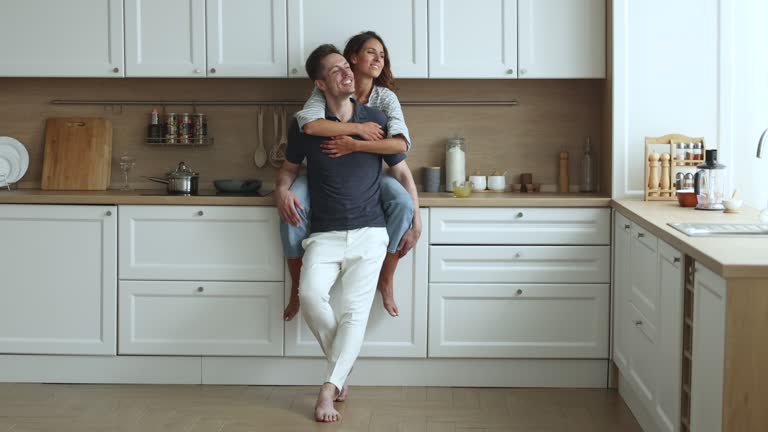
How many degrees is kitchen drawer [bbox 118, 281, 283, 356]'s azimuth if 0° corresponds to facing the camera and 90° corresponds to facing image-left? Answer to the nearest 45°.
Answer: approximately 0°

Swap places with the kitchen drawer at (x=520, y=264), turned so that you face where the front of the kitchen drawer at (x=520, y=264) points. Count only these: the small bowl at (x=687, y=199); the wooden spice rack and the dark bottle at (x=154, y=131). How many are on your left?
2

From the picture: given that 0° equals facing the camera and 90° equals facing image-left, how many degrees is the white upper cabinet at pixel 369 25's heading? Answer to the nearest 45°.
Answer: approximately 0°

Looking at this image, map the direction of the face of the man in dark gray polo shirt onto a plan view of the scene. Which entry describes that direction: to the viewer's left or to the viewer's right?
to the viewer's right

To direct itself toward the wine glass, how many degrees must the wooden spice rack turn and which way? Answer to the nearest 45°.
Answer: approximately 90° to its right

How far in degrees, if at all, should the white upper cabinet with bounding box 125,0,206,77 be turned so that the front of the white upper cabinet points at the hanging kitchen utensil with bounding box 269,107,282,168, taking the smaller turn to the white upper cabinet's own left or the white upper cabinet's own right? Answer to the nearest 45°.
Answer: approximately 90° to the white upper cabinet's own left
